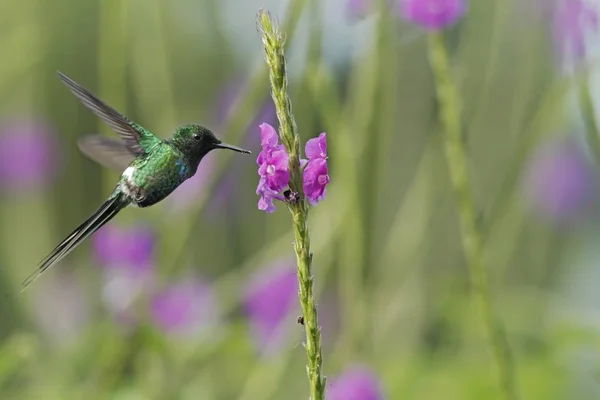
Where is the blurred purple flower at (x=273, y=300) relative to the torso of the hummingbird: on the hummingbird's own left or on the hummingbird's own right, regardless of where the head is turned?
on the hummingbird's own left

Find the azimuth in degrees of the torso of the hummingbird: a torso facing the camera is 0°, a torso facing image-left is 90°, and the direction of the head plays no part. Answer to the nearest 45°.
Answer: approximately 270°

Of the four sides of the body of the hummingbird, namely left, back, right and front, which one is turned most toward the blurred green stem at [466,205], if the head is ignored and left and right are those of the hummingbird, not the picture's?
front
